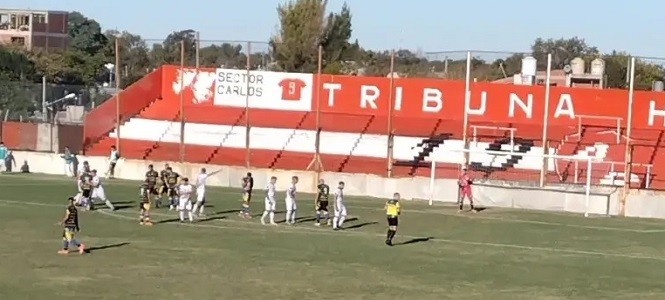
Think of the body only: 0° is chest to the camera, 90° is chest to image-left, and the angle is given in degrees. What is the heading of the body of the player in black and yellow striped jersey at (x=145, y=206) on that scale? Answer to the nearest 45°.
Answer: approximately 180°

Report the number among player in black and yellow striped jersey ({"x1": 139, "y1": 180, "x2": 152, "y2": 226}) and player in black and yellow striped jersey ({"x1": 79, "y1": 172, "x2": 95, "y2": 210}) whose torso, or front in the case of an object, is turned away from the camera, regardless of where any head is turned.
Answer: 1

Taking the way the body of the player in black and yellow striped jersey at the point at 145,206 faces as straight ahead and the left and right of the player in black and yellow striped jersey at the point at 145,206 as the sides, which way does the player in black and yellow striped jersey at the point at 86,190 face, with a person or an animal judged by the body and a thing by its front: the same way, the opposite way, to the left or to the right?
to the right

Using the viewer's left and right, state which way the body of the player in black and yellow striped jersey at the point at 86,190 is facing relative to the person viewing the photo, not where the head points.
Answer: facing to the right of the viewer

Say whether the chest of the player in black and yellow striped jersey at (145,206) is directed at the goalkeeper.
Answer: no

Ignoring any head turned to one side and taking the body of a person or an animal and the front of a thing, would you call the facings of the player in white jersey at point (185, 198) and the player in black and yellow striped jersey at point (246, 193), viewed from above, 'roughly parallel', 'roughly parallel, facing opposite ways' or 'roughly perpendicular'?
roughly perpendicular
